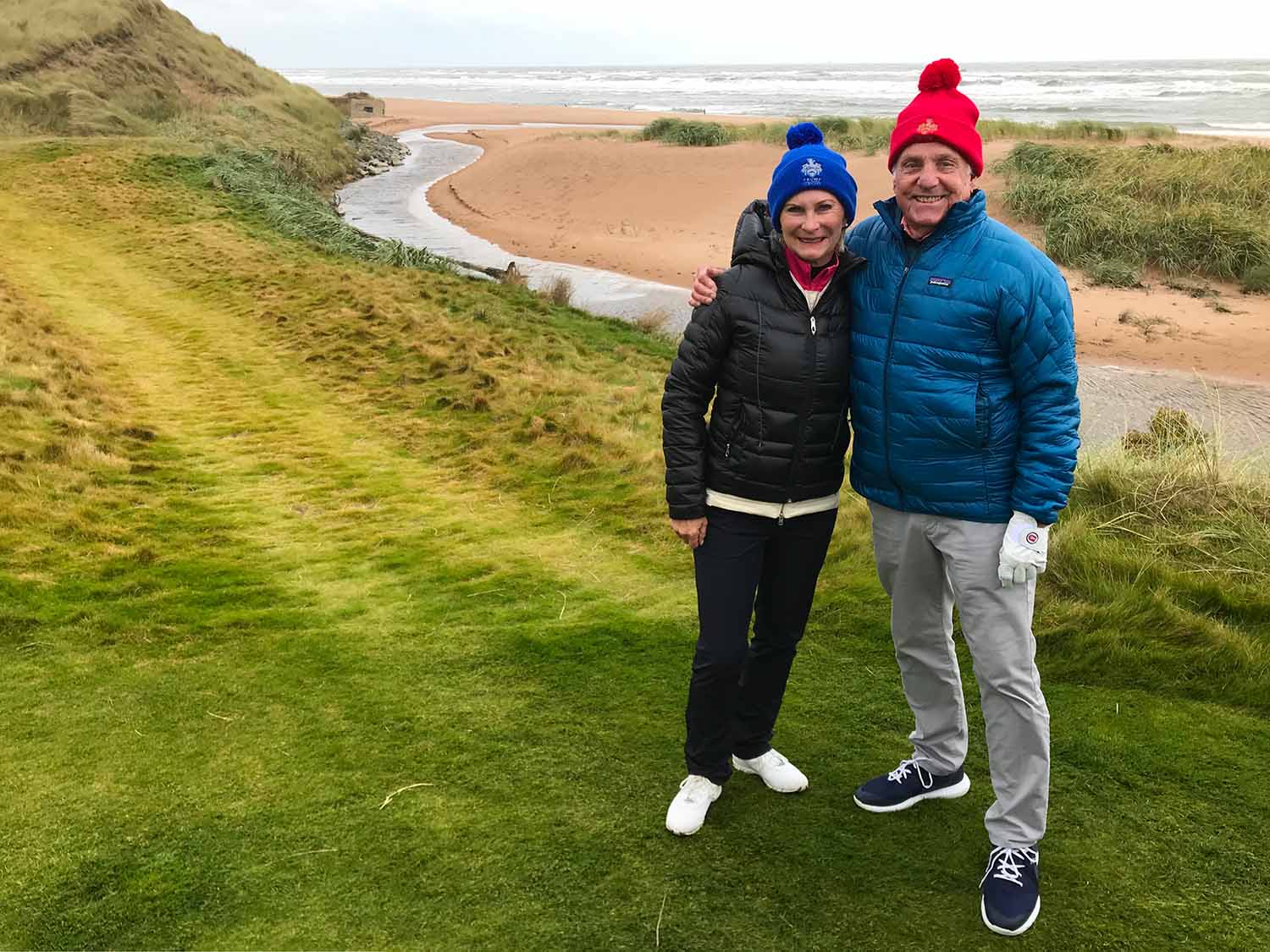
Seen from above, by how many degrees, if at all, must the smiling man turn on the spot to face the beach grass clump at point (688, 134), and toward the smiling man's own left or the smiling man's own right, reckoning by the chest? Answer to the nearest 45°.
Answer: approximately 135° to the smiling man's own right

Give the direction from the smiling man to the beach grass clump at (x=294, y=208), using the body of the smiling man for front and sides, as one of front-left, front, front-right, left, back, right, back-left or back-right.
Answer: right

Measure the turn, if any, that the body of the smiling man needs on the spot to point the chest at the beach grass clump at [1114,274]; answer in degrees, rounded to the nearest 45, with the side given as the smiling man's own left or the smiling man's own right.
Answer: approximately 135° to the smiling man's own right

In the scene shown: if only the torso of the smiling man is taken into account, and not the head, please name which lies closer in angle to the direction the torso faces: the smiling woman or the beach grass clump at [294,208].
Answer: the smiling woman

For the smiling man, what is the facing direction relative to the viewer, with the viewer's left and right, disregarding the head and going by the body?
facing the viewer and to the left of the viewer
